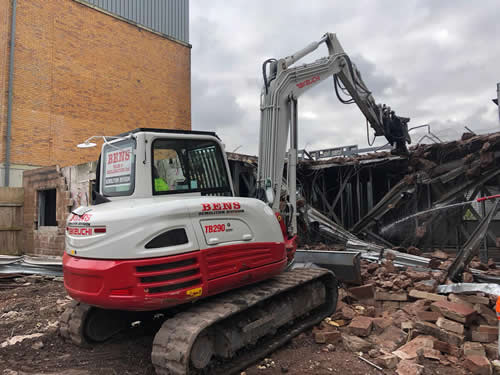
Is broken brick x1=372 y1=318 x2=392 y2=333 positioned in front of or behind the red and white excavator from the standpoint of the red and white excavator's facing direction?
in front

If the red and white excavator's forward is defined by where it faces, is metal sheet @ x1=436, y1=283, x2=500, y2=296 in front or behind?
in front

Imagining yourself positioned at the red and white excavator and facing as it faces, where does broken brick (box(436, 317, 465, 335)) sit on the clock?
The broken brick is roughly at 1 o'clock from the red and white excavator.

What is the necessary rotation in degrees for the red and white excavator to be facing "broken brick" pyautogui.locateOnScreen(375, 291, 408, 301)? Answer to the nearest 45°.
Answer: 0° — it already faces it

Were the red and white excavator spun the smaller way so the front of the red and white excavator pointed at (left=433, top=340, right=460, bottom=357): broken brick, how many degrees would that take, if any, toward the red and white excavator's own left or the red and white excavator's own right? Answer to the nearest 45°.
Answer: approximately 45° to the red and white excavator's own right

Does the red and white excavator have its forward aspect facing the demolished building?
yes

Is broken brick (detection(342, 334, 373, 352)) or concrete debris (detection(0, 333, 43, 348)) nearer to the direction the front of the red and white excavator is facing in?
the broken brick

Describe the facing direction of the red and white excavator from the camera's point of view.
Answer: facing away from the viewer and to the right of the viewer

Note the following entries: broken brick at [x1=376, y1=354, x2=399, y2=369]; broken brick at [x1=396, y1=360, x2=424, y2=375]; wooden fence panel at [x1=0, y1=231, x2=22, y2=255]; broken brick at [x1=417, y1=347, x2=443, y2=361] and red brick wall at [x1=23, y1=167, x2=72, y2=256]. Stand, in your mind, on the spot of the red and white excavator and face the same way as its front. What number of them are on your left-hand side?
2

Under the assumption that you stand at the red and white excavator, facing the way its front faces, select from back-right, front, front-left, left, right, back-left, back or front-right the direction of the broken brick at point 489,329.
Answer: front-right

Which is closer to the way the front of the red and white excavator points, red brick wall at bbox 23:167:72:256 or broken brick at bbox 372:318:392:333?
the broken brick

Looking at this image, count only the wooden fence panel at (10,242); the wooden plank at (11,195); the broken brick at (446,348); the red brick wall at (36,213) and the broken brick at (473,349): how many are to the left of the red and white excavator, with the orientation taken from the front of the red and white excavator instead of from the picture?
3

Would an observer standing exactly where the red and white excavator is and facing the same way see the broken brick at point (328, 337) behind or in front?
in front

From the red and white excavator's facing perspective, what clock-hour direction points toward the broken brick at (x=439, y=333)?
The broken brick is roughly at 1 o'clock from the red and white excavator.

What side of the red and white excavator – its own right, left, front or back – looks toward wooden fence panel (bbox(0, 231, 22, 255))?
left

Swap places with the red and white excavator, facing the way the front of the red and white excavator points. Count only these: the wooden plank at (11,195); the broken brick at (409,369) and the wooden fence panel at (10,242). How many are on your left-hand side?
2
